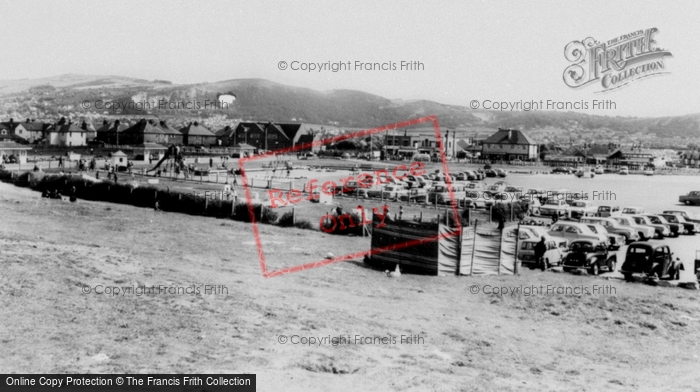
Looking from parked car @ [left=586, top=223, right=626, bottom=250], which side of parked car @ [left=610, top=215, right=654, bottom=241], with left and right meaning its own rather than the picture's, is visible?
right

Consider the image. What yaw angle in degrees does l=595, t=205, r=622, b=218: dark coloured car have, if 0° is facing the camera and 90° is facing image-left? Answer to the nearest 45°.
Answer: approximately 45°

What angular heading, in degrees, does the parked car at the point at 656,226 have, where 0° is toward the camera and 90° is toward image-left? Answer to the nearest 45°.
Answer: approximately 315°

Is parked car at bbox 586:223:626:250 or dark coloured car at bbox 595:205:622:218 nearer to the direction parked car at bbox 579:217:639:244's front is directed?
the parked car

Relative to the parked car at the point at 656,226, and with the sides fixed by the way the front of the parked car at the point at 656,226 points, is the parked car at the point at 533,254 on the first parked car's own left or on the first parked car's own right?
on the first parked car's own right

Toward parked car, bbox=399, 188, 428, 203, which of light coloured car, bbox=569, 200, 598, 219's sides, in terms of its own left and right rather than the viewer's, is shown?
right

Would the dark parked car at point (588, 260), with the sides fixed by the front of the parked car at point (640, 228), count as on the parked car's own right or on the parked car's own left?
on the parked car's own right

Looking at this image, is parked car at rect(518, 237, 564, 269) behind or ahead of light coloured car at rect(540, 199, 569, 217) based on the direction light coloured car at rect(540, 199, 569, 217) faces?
ahead
